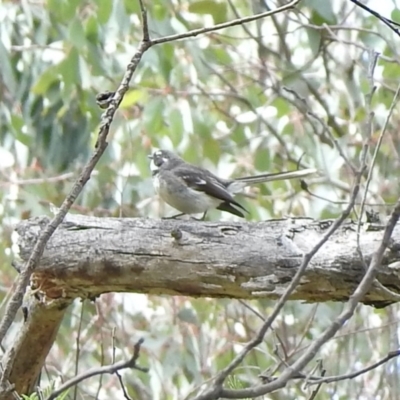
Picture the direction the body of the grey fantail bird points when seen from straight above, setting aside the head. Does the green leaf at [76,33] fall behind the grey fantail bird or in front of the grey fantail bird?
in front

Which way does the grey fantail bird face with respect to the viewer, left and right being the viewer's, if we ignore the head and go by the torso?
facing to the left of the viewer

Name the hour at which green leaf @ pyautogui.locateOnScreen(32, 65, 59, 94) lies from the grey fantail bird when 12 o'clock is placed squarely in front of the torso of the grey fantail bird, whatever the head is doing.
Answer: The green leaf is roughly at 12 o'clock from the grey fantail bird.

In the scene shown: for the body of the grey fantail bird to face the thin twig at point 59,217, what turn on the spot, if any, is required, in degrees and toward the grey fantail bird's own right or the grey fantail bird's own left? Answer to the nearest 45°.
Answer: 0° — it already faces it

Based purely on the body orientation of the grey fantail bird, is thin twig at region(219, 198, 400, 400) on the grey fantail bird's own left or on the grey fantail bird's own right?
on the grey fantail bird's own left
